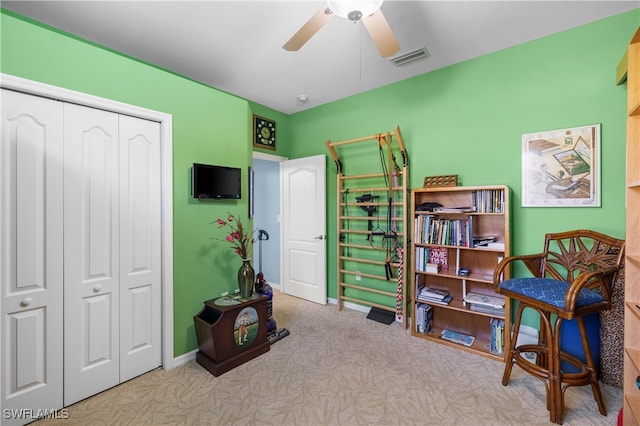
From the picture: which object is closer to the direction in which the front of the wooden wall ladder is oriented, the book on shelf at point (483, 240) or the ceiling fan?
the ceiling fan

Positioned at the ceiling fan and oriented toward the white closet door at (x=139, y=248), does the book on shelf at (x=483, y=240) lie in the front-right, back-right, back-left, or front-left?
back-right

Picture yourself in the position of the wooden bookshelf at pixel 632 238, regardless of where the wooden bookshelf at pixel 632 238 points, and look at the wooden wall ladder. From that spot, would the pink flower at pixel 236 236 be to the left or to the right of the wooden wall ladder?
left

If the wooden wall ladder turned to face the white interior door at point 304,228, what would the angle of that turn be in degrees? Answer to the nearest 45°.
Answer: approximately 45° to its right

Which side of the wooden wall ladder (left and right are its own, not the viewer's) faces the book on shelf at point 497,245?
left

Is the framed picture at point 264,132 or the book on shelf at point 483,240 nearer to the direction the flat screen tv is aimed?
the book on shelf

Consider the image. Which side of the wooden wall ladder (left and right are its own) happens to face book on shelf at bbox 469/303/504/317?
left
